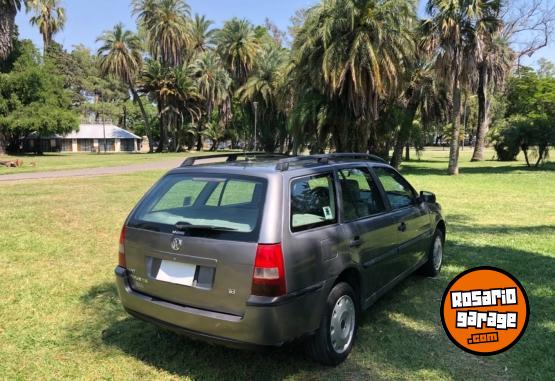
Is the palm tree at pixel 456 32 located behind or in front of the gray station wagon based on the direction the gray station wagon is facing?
in front

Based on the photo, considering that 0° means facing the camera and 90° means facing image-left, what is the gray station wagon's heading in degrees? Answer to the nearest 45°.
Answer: approximately 225°

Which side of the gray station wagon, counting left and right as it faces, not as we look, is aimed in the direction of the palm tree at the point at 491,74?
front

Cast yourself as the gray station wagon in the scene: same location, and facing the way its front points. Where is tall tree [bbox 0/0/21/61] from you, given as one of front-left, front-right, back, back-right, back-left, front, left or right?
left

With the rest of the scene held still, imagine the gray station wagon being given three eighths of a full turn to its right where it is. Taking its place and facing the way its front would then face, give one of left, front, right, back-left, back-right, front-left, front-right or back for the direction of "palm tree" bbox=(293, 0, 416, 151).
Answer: back

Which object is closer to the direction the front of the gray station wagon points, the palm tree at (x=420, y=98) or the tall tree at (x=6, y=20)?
the palm tree

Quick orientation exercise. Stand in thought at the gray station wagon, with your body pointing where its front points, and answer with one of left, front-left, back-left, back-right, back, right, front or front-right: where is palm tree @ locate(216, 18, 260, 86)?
front-left

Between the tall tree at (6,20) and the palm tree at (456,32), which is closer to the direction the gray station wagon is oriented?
the palm tree

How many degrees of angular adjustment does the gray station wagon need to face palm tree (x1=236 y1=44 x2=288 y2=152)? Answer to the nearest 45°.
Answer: approximately 45° to its left

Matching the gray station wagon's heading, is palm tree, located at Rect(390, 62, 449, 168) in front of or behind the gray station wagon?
in front

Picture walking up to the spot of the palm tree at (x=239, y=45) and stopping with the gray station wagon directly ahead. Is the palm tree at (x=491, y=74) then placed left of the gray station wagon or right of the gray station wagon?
left
